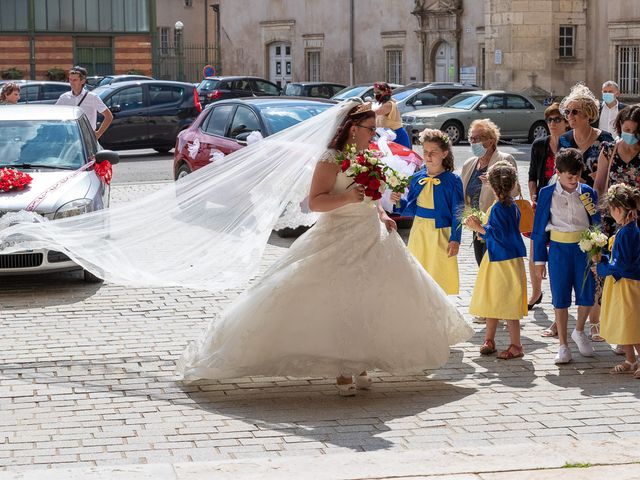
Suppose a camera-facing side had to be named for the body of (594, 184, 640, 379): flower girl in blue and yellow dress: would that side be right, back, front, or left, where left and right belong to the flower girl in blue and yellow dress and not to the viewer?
left

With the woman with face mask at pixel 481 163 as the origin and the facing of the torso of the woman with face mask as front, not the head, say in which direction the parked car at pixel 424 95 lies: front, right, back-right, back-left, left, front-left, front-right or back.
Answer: back-right

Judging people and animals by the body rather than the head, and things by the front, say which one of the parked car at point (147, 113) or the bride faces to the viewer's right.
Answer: the bride

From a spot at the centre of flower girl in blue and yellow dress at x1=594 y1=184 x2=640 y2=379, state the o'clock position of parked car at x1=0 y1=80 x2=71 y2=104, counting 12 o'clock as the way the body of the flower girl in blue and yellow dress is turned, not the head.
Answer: The parked car is roughly at 2 o'clock from the flower girl in blue and yellow dress.

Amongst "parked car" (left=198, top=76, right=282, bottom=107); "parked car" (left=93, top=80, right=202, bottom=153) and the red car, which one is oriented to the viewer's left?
"parked car" (left=93, top=80, right=202, bottom=153)

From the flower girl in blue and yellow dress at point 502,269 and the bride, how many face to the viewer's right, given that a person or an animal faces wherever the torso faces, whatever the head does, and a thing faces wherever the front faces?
1

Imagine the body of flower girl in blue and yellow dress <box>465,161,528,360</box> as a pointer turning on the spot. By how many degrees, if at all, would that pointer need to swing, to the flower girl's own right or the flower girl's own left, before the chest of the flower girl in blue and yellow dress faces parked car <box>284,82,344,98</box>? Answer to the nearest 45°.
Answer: approximately 45° to the flower girl's own right

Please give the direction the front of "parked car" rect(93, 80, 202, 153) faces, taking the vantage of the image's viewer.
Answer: facing to the left of the viewer

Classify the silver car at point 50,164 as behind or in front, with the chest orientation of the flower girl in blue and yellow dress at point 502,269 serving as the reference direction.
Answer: in front

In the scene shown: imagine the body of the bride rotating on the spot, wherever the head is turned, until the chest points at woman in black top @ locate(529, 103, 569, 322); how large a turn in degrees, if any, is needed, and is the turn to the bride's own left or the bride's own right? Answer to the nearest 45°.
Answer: approximately 45° to the bride's own left

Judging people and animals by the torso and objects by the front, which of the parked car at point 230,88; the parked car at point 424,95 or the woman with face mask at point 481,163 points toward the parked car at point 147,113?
the parked car at point 424,95

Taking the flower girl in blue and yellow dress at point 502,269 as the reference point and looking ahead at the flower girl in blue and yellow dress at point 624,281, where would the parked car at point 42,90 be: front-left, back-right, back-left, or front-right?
back-left

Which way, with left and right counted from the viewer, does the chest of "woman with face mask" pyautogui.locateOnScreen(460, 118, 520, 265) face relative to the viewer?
facing the viewer and to the left of the viewer
